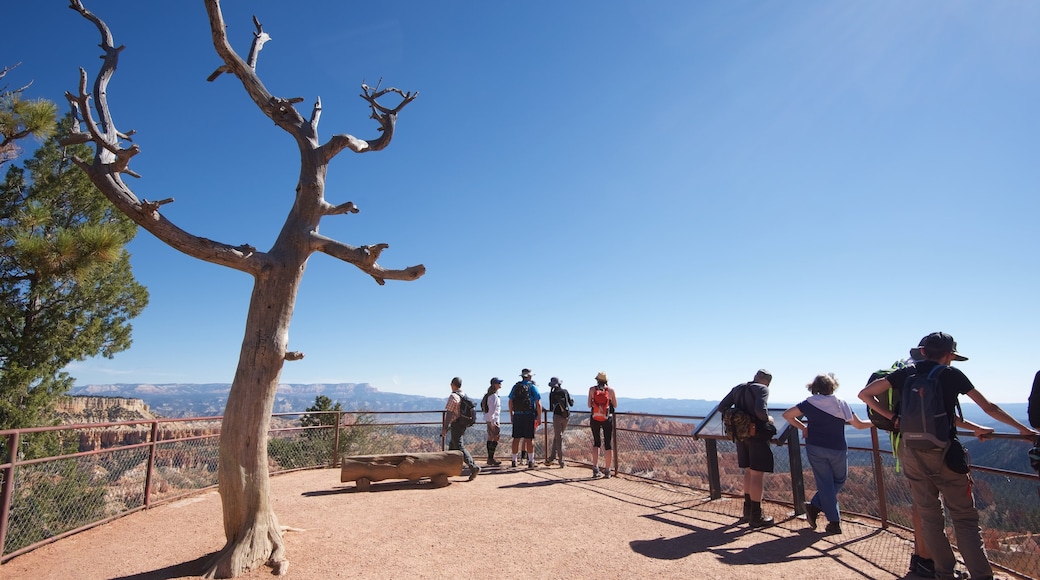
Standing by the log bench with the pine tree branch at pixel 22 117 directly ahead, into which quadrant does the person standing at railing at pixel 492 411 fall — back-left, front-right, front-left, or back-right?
back-right

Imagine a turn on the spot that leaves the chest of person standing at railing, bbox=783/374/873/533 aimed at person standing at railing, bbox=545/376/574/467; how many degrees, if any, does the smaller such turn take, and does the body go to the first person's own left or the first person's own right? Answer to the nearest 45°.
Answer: approximately 45° to the first person's own left

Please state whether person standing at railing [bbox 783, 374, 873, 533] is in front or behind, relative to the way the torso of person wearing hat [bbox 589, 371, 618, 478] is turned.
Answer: behind

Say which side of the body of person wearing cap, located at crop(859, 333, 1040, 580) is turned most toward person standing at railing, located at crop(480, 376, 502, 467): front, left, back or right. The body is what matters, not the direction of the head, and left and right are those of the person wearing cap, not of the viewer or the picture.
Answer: left

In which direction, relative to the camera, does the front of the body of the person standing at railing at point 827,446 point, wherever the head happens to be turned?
away from the camera

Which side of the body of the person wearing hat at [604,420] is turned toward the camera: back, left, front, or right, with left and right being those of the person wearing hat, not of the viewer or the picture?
back

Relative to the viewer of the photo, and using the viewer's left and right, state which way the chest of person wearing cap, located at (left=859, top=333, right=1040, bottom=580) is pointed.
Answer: facing away from the viewer and to the right of the viewer

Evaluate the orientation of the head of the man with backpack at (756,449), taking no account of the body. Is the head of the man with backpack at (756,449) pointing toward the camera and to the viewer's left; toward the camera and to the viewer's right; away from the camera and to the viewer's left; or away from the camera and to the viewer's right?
away from the camera and to the viewer's right

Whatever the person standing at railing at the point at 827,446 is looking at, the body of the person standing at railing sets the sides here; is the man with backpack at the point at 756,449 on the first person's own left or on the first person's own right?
on the first person's own left

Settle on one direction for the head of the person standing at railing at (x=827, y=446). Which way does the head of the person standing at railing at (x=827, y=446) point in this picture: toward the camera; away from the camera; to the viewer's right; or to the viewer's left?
away from the camera

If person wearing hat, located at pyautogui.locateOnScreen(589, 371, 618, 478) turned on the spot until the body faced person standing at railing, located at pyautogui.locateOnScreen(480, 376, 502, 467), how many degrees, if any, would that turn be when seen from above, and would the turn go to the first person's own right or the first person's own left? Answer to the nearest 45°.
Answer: approximately 45° to the first person's own left

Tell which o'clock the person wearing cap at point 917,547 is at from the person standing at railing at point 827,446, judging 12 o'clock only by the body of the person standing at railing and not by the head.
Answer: The person wearing cap is roughly at 5 o'clock from the person standing at railing.

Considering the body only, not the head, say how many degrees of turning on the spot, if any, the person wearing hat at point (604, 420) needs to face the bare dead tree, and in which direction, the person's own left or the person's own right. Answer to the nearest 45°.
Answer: approximately 135° to the person's own left

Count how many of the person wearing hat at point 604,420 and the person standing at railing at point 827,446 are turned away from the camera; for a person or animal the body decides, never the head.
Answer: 2
